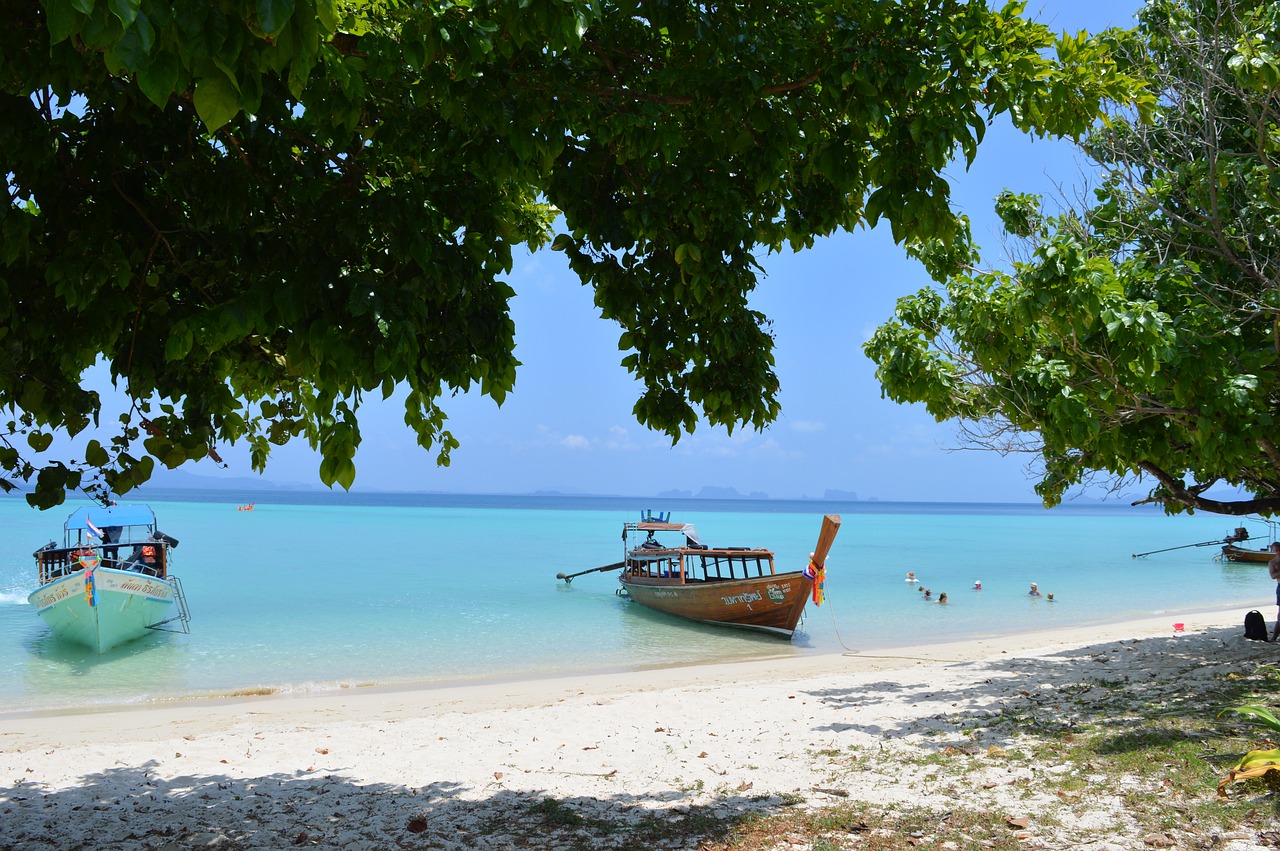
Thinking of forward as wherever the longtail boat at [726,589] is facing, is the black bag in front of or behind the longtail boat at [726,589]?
in front

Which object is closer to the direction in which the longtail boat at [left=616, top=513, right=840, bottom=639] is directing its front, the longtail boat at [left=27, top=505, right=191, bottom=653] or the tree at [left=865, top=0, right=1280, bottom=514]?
the tree

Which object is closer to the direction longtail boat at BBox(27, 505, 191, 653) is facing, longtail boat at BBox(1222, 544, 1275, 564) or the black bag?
the black bag

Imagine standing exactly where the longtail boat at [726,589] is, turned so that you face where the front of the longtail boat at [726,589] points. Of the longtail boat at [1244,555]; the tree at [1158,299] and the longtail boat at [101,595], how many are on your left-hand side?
1

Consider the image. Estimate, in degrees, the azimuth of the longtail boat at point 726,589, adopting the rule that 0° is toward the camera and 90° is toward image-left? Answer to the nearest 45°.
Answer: approximately 315°

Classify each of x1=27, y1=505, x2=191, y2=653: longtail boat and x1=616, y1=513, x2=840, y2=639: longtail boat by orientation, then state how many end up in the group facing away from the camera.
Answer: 0

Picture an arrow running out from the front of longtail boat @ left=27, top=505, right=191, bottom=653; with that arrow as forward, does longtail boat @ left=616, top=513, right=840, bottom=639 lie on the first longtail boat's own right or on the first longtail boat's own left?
on the first longtail boat's own left

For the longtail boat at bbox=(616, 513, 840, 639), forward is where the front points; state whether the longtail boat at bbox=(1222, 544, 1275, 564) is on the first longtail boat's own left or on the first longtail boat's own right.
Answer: on the first longtail boat's own left

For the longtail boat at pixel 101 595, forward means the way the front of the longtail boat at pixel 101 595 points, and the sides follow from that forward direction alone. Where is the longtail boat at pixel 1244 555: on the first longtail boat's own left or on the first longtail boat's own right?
on the first longtail boat's own left

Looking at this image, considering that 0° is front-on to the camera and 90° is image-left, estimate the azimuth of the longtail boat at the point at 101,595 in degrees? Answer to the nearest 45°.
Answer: approximately 0°
